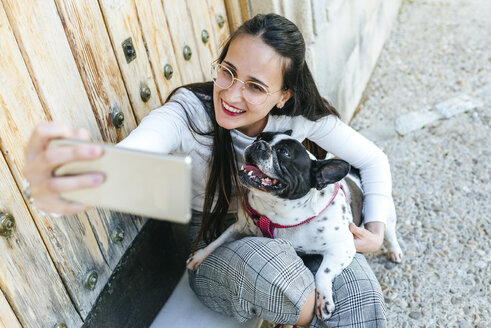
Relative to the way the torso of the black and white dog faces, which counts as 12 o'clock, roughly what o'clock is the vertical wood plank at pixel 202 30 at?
The vertical wood plank is roughly at 4 o'clock from the black and white dog.

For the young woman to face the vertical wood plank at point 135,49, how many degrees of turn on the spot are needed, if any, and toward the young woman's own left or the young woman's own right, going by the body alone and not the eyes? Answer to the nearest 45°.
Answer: approximately 90° to the young woman's own right

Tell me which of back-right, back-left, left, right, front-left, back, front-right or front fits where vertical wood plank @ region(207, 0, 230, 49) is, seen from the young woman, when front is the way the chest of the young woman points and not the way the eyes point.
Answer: back-right

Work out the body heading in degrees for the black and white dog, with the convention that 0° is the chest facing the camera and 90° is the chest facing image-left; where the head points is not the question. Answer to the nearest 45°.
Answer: approximately 45°

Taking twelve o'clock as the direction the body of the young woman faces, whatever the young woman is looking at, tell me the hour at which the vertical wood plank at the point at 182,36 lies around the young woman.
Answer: The vertical wood plank is roughly at 4 o'clock from the young woman.

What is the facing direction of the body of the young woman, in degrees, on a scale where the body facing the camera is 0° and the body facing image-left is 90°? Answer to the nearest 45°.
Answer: approximately 45°
